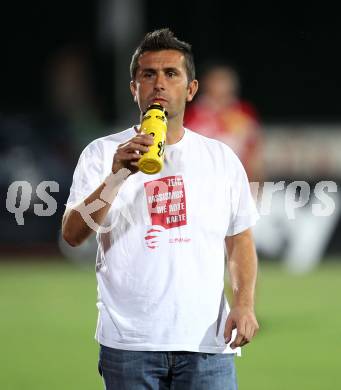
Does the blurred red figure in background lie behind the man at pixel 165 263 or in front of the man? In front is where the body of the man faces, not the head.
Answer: behind

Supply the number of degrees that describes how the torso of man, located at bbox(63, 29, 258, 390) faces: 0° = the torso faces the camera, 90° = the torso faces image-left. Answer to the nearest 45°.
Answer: approximately 0°

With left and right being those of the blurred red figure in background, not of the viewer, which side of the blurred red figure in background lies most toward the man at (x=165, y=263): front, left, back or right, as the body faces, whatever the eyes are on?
front

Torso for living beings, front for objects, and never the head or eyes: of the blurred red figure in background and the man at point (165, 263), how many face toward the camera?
2
